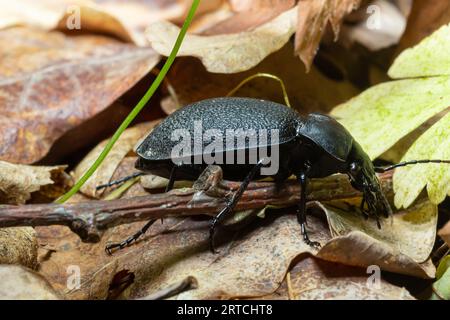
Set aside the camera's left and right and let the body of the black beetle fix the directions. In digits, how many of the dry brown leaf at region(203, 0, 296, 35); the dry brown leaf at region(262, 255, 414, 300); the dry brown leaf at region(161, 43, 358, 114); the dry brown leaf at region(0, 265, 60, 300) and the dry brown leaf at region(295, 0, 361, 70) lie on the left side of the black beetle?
3

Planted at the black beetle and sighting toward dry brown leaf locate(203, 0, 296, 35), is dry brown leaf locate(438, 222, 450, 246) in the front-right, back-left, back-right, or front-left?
back-right

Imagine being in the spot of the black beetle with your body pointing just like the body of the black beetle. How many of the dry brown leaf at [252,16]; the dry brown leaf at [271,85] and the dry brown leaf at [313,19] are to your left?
3

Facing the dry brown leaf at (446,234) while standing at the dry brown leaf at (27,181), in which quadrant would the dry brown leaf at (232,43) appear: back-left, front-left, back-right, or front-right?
front-left

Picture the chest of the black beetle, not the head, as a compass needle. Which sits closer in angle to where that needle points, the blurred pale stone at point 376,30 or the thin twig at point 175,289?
the blurred pale stone

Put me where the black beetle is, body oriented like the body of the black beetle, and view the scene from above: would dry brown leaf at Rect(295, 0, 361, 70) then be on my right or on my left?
on my left

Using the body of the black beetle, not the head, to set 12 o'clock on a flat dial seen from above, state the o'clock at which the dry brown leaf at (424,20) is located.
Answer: The dry brown leaf is roughly at 10 o'clock from the black beetle.

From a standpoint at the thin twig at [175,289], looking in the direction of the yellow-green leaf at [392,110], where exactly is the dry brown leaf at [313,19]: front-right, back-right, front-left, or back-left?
front-left

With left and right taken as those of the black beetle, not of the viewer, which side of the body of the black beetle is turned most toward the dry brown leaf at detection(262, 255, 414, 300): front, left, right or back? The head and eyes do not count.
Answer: right

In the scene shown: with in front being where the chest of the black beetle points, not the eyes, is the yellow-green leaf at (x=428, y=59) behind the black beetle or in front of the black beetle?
in front

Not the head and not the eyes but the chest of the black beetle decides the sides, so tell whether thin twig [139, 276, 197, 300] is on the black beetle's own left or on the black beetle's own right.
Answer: on the black beetle's own right

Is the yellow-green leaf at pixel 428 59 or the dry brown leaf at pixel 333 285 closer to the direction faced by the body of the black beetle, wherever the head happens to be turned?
the yellow-green leaf

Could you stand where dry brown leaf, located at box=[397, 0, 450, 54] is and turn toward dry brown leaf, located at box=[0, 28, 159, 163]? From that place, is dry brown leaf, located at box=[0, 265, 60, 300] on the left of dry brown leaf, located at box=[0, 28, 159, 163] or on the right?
left

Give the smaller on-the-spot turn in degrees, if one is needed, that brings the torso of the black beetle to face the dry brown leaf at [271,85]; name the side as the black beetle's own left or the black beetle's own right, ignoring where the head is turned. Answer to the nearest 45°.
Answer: approximately 90° to the black beetle's own left

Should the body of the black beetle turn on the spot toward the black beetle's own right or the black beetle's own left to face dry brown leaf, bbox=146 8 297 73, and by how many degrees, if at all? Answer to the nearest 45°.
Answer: approximately 90° to the black beetle's own left

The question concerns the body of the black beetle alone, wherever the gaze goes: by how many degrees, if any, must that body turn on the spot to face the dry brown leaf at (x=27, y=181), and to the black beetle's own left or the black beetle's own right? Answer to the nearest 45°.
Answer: approximately 180°

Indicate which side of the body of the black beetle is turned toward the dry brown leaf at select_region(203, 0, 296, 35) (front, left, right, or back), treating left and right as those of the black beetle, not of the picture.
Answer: left

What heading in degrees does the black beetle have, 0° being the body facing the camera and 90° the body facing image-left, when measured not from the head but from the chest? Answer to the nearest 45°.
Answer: approximately 270°
